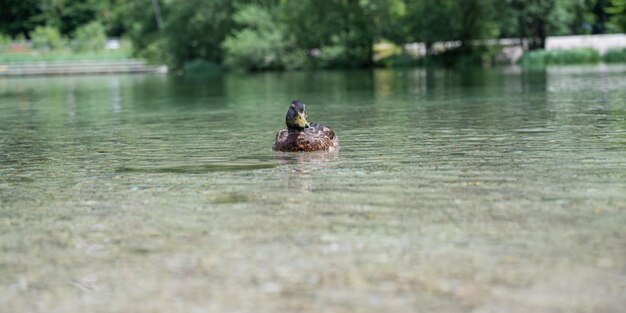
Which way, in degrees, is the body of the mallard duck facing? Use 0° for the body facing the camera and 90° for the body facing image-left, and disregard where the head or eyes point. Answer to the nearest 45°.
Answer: approximately 45°
